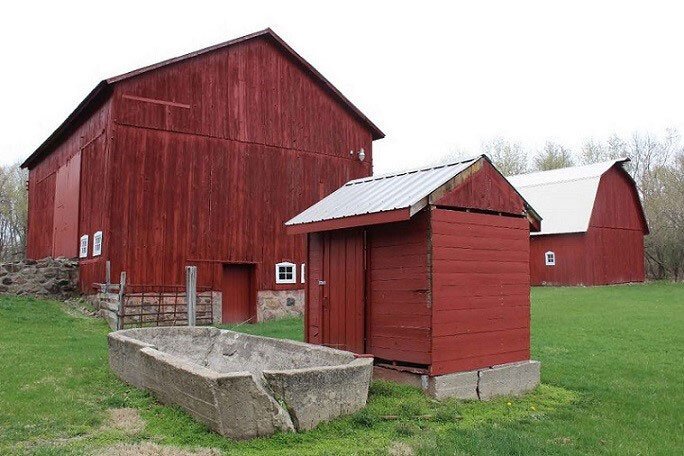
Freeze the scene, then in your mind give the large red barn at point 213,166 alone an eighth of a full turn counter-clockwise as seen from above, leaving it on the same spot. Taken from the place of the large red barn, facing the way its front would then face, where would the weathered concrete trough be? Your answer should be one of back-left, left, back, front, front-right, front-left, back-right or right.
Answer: right

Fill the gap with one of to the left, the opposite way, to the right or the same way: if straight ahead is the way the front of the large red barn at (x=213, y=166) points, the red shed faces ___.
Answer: to the right

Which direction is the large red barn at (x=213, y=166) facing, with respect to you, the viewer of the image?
facing the viewer and to the right of the viewer

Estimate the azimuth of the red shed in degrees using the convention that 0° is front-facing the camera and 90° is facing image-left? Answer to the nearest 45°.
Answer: approximately 45°

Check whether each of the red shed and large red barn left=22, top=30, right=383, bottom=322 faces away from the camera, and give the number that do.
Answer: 0

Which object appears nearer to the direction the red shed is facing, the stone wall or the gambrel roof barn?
the stone wall

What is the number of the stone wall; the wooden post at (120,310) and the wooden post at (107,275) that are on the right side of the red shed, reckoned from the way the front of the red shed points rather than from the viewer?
3

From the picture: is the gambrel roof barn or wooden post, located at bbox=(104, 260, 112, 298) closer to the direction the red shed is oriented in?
the wooden post

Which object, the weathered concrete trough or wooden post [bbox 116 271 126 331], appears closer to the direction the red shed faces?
the weathered concrete trough

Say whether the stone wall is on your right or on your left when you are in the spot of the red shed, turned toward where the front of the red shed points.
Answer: on your right

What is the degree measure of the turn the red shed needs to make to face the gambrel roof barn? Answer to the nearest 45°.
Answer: approximately 135° to its right

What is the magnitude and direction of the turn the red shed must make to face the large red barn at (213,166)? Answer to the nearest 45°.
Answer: approximately 90° to its right

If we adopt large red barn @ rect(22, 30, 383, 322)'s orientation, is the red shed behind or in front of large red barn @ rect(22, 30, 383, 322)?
in front

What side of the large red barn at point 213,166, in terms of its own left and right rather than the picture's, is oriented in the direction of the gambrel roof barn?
left
